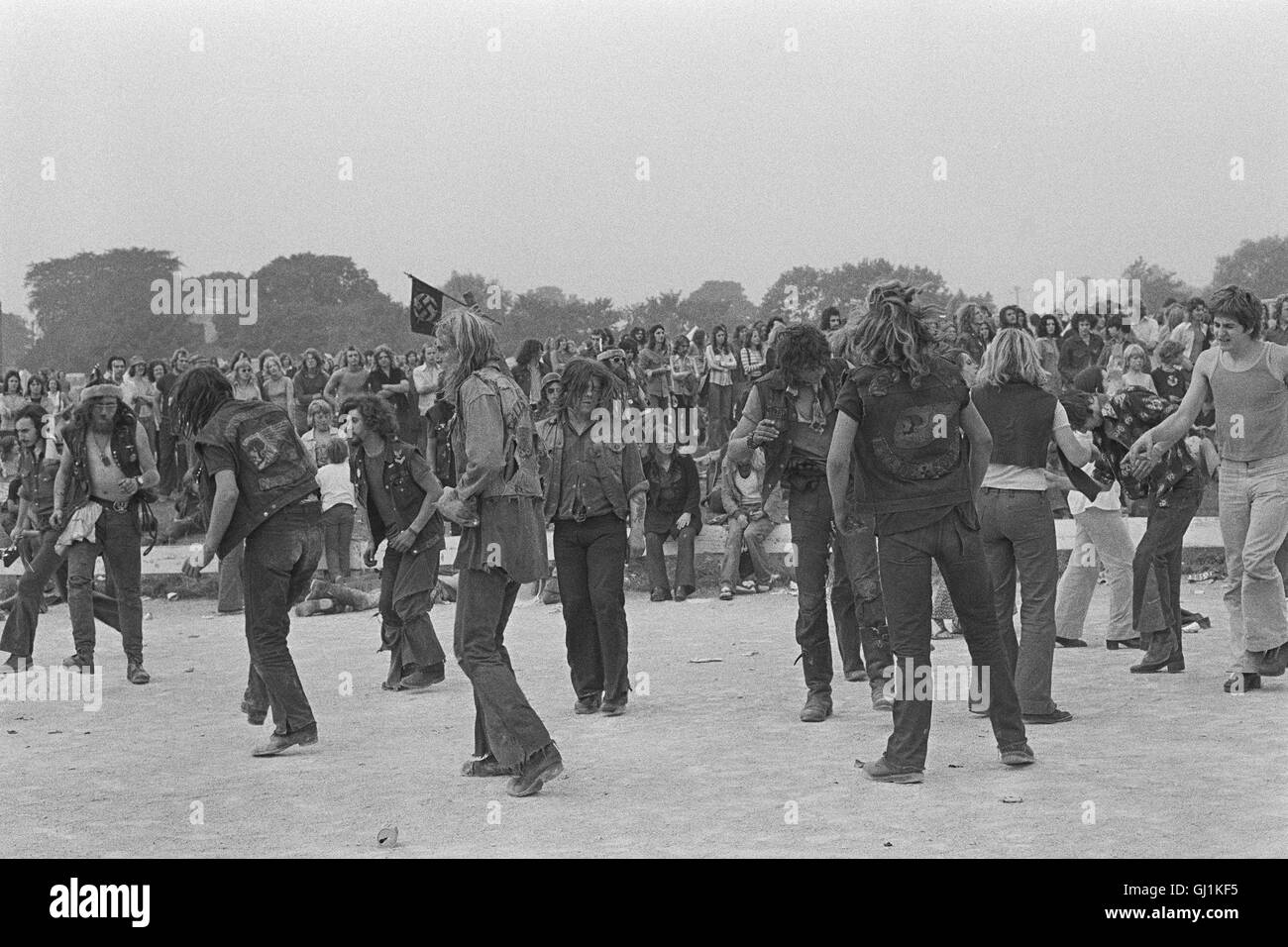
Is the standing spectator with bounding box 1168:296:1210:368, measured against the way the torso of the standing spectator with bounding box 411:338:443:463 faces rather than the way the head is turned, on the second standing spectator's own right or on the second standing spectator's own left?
on the second standing spectator's own left

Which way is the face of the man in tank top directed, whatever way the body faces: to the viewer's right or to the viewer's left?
to the viewer's left

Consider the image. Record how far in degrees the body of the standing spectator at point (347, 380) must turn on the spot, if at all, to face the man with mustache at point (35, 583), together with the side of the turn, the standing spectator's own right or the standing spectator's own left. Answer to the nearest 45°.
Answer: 0° — they already face them

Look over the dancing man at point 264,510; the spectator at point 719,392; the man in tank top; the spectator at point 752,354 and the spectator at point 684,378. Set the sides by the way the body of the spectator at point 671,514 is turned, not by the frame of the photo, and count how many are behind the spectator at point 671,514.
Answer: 3

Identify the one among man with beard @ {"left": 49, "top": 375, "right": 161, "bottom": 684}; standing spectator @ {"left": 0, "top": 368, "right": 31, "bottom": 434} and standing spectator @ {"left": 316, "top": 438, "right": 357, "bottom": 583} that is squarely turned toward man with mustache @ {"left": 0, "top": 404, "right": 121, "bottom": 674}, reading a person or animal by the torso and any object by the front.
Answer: standing spectator @ {"left": 0, "top": 368, "right": 31, "bottom": 434}

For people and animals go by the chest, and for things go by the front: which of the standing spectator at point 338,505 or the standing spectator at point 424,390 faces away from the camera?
the standing spectator at point 338,505

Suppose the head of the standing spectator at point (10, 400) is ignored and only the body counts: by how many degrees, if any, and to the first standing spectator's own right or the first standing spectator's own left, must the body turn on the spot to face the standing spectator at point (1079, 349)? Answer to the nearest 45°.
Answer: approximately 45° to the first standing spectator's own left

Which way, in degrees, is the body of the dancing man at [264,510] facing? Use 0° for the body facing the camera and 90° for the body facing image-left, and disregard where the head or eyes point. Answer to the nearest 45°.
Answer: approximately 135°

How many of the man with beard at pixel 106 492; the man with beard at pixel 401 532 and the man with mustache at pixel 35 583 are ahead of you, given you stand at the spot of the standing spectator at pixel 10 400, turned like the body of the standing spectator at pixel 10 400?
3
